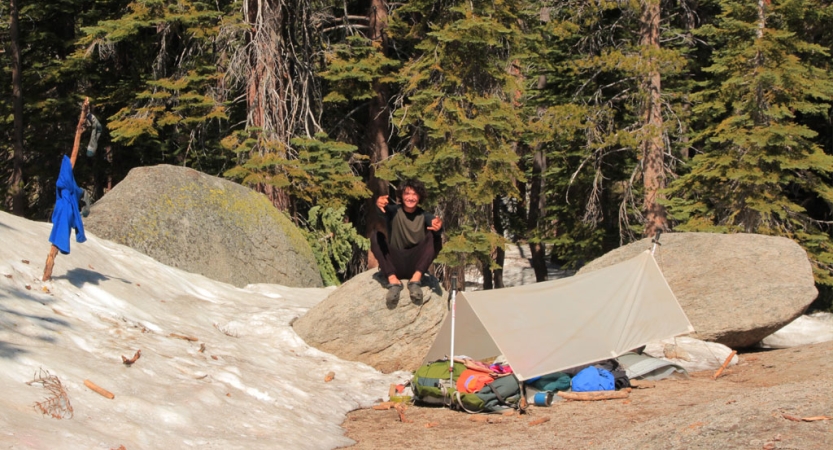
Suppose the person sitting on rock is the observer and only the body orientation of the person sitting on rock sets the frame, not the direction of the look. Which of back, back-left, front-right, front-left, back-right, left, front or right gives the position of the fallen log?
front-left

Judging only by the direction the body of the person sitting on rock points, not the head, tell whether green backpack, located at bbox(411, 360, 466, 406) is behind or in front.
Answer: in front

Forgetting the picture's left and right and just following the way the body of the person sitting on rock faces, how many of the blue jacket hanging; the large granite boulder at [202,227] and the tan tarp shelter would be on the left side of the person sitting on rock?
1

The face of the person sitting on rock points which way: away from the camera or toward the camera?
toward the camera

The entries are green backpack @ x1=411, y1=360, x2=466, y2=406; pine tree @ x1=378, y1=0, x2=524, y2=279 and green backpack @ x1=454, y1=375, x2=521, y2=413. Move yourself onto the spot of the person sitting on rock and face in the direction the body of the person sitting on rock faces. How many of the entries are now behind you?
1

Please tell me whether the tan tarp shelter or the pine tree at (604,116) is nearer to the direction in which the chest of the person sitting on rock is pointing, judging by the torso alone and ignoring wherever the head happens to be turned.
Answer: the tan tarp shelter

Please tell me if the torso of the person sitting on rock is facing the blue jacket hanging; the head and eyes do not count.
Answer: no

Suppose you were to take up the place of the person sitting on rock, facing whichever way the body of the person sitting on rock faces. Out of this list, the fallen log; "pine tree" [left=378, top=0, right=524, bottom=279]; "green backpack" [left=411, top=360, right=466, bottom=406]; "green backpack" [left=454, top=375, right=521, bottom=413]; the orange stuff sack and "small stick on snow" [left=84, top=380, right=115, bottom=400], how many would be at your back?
1

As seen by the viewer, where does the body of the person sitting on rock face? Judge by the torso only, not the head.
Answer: toward the camera

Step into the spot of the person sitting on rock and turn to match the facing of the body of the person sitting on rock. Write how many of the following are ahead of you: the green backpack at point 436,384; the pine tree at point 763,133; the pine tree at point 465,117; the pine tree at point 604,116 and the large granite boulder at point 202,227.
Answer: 1

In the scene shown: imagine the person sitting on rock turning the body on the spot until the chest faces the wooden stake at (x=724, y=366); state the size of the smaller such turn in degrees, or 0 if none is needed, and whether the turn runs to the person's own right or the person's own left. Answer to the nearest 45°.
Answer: approximately 90° to the person's own left

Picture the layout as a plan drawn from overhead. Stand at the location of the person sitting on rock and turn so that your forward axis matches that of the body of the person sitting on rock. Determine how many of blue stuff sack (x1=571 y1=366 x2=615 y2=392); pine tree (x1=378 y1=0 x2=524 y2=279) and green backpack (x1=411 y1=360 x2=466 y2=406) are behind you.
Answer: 1

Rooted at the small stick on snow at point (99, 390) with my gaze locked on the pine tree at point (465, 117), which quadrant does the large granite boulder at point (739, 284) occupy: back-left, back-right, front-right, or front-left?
front-right

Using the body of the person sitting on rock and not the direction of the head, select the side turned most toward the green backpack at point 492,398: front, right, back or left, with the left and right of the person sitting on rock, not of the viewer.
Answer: front

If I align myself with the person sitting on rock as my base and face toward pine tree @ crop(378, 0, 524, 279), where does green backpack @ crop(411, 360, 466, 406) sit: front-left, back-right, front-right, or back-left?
back-right

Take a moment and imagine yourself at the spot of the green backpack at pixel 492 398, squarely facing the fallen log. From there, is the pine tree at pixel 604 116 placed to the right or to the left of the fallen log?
left

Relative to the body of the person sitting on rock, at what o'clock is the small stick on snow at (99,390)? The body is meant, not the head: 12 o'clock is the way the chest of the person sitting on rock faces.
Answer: The small stick on snow is roughly at 1 o'clock from the person sitting on rock.

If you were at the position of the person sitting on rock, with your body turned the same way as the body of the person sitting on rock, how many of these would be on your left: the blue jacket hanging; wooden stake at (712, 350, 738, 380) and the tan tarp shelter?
2

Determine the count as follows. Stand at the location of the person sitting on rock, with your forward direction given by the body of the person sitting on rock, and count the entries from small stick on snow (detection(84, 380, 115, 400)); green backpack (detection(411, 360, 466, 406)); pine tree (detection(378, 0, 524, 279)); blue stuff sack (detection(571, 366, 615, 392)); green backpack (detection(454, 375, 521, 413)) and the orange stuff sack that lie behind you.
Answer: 1

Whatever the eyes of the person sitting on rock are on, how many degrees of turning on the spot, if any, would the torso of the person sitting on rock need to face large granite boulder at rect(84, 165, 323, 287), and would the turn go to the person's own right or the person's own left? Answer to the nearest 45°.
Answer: approximately 135° to the person's own right

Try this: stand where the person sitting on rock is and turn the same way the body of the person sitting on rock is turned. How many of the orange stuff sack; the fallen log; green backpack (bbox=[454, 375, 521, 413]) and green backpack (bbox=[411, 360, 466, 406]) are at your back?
0

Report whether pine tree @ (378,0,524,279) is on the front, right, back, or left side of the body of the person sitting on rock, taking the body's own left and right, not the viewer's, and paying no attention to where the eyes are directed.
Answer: back

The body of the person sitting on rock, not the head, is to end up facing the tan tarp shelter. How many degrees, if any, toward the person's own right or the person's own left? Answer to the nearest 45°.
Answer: approximately 90° to the person's own left
